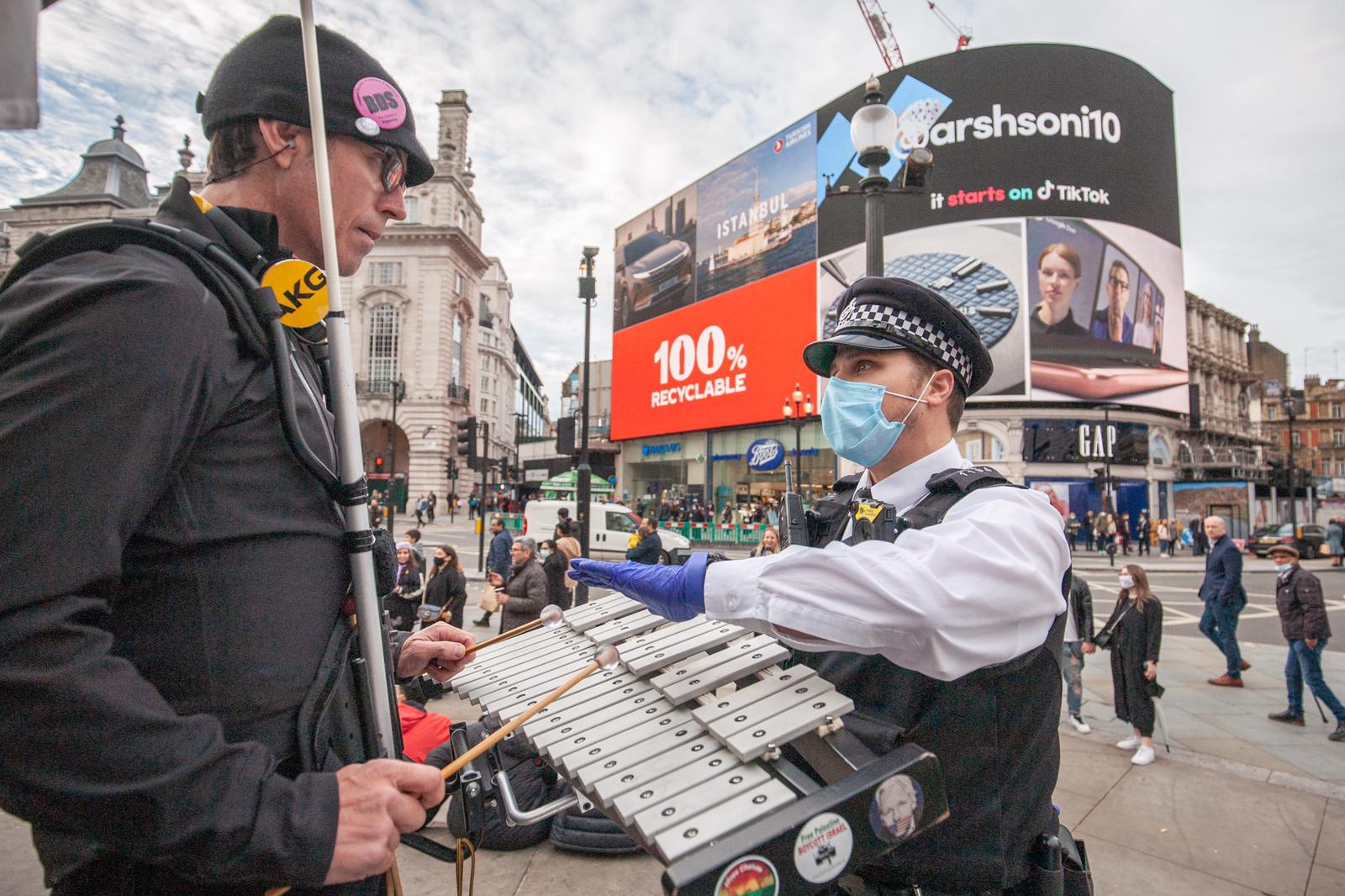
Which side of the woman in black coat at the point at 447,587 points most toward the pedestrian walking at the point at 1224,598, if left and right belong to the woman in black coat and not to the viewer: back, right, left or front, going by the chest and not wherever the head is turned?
left

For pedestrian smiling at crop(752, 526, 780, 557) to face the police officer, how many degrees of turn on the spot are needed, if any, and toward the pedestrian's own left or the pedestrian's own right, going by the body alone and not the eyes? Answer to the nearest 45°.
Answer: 0° — they already face them

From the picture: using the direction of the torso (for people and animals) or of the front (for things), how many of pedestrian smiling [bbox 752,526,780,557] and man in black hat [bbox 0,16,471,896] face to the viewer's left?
0

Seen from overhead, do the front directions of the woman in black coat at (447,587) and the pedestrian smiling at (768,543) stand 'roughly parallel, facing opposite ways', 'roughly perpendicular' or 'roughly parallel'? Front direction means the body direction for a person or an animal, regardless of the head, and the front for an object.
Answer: roughly parallel

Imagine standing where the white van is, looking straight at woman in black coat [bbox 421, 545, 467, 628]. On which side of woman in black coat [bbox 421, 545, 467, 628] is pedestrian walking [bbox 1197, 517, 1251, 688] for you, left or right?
left

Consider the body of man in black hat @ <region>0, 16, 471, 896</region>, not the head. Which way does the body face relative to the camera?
to the viewer's right

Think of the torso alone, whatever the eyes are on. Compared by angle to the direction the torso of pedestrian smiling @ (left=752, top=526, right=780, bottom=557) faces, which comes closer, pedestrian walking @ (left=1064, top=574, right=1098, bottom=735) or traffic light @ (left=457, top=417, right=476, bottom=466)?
the pedestrian walking

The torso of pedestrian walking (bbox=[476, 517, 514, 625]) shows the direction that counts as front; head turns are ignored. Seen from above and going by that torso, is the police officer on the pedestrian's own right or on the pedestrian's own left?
on the pedestrian's own left

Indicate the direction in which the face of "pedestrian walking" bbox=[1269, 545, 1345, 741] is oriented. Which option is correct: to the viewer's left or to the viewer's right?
to the viewer's left

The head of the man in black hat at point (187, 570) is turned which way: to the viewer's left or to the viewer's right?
to the viewer's right

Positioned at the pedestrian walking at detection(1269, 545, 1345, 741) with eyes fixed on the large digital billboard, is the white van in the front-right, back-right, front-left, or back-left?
front-left

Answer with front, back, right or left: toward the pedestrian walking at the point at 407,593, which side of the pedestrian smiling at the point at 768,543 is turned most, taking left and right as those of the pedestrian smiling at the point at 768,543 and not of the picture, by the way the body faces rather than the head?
right

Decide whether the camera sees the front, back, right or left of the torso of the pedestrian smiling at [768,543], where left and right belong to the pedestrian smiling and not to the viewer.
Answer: front

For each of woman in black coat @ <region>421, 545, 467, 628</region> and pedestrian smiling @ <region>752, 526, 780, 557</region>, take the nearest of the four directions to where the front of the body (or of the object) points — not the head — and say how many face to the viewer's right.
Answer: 0

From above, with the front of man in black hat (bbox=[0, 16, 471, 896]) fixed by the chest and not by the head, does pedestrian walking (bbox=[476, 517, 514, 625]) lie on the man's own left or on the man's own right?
on the man's own left

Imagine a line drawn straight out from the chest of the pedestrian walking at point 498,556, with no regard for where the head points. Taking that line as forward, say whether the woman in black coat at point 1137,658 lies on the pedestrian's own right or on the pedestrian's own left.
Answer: on the pedestrian's own left

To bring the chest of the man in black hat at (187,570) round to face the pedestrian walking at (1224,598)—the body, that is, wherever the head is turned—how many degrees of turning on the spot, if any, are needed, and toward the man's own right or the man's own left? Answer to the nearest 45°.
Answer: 0° — they already face them
